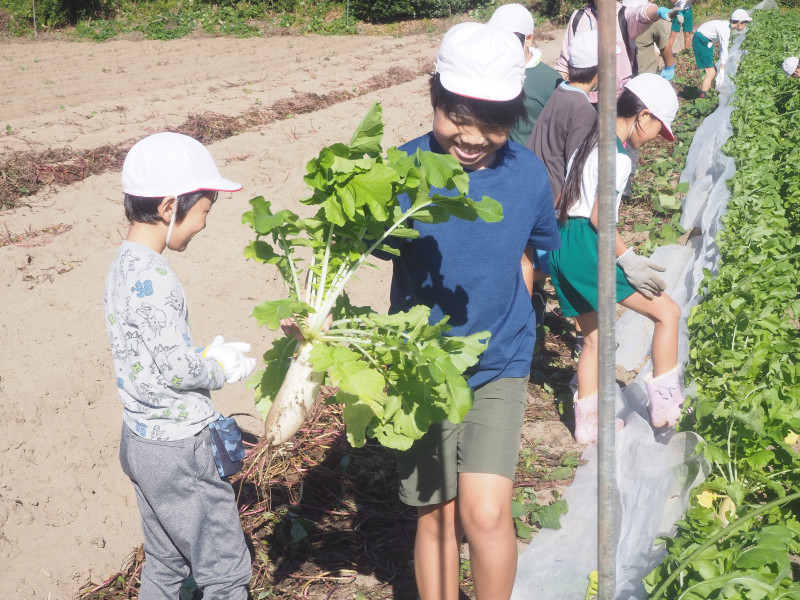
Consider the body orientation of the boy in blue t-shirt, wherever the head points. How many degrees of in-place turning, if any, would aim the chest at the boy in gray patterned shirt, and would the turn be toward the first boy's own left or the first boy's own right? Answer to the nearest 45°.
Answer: approximately 90° to the first boy's own right

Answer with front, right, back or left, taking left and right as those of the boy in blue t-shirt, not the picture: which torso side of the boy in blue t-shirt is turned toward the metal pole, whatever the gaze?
left

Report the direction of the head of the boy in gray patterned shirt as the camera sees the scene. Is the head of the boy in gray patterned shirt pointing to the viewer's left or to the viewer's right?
to the viewer's right

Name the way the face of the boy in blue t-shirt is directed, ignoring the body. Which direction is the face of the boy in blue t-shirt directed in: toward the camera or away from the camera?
toward the camera

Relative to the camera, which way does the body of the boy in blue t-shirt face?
toward the camera

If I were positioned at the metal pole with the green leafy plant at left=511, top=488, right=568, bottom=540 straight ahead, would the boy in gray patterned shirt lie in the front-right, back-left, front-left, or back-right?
front-left

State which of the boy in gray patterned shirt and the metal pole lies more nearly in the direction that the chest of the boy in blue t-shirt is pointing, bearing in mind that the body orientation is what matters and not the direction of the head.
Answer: the metal pole
